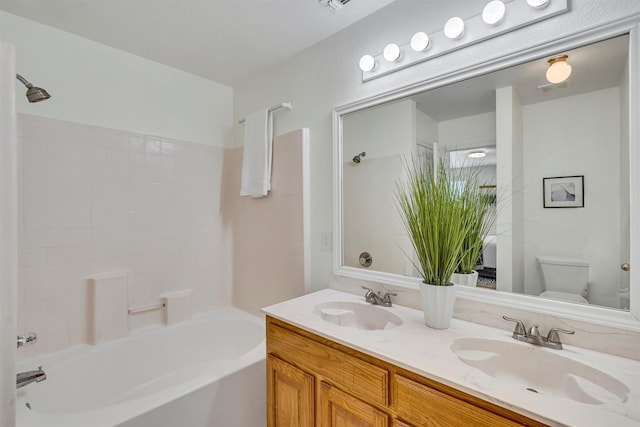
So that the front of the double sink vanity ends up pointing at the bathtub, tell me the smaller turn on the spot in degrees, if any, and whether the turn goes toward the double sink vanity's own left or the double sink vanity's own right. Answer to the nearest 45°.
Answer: approximately 45° to the double sink vanity's own right

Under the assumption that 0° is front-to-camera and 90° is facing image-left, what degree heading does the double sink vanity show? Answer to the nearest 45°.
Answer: approximately 45°

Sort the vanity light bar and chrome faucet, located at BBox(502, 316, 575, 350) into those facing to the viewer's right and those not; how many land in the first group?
0

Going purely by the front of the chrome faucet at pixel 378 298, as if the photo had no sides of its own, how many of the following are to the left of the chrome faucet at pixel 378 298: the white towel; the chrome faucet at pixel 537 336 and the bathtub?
1

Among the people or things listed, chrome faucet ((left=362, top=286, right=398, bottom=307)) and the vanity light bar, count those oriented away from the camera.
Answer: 0

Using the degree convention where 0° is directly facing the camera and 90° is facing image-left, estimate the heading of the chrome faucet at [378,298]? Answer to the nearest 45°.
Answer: approximately 45°
